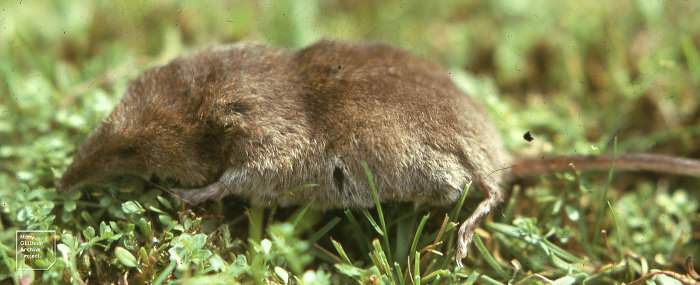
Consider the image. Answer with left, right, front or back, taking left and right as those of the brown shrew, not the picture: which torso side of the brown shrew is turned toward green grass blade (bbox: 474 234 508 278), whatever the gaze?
back

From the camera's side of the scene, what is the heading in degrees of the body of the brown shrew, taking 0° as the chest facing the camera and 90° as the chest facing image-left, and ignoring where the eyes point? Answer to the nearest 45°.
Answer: approximately 90°

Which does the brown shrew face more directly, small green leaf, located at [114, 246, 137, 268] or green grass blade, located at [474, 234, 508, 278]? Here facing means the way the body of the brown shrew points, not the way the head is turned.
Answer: the small green leaf

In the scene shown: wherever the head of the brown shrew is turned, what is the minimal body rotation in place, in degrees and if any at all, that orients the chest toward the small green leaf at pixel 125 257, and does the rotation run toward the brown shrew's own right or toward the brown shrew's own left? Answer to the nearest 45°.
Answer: approximately 45° to the brown shrew's own left

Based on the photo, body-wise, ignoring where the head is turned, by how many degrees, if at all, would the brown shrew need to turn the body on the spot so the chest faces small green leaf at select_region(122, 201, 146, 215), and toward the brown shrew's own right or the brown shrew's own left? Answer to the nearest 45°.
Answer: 0° — it already faces it
